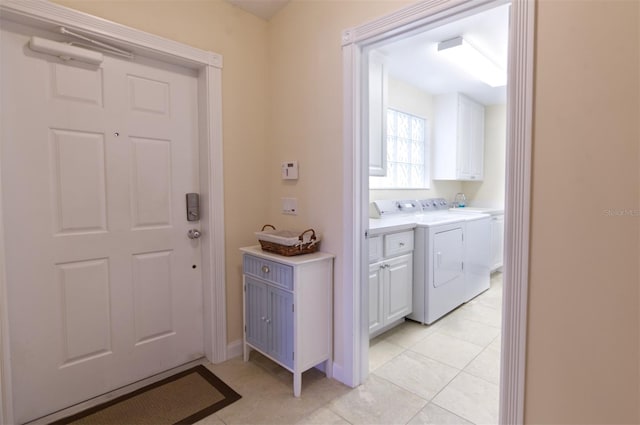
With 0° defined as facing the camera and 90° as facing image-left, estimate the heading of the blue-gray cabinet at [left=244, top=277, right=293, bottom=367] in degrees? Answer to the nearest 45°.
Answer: approximately 45°

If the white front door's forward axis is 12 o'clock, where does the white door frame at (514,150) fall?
The white door frame is roughly at 12 o'clock from the white front door.

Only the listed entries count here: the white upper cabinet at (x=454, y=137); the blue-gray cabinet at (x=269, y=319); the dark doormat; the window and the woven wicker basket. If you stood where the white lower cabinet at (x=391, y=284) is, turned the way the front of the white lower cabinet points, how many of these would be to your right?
3

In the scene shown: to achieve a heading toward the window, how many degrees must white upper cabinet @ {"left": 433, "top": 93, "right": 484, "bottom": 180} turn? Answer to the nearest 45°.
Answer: approximately 90° to its right

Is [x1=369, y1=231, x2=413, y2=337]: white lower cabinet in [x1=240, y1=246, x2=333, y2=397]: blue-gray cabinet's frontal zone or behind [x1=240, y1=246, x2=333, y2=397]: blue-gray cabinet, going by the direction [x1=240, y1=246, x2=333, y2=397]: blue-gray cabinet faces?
behind

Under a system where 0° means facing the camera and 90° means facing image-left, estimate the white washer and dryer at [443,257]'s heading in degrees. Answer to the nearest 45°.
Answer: approximately 315°
